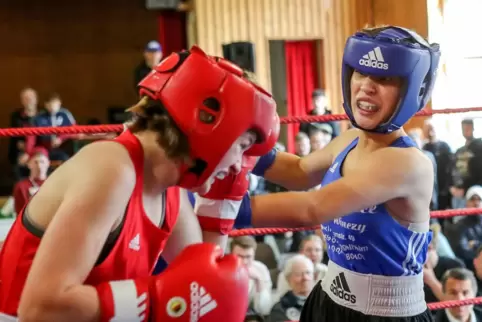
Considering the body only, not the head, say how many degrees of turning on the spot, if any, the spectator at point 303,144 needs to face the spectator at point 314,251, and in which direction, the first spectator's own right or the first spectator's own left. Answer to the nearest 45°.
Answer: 0° — they already face them

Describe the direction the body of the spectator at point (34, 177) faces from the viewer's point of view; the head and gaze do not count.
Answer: toward the camera

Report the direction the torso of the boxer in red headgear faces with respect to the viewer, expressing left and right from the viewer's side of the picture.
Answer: facing to the right of the viewer

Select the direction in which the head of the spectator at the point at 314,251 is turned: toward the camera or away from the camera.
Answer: toward the camera

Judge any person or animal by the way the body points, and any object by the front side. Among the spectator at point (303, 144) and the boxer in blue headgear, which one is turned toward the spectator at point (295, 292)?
the spectator at point (303, 144)

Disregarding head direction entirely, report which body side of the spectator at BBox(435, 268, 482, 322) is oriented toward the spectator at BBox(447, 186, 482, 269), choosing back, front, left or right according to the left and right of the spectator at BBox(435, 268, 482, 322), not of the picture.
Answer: back

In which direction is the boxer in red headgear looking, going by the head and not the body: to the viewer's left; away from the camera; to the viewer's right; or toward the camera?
to the viewer's right

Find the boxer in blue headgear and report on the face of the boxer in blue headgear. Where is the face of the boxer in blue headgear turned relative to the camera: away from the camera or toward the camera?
toward the camera

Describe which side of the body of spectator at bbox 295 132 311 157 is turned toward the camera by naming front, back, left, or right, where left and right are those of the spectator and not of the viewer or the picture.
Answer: front

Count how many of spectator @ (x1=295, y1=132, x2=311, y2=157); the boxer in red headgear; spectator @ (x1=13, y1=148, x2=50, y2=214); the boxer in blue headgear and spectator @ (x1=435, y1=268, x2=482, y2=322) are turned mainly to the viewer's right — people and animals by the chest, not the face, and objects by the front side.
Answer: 1

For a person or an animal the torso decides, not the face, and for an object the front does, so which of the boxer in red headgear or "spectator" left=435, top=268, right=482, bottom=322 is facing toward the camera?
the spectator

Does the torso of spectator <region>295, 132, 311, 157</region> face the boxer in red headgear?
yes

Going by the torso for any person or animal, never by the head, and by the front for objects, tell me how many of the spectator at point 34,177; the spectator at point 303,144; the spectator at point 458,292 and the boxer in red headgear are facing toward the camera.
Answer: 3

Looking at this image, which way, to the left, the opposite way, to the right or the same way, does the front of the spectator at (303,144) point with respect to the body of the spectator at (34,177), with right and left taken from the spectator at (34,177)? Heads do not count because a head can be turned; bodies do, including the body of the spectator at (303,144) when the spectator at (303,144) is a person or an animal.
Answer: the same way

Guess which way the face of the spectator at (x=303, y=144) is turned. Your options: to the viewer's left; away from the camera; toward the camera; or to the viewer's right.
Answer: toward the camera

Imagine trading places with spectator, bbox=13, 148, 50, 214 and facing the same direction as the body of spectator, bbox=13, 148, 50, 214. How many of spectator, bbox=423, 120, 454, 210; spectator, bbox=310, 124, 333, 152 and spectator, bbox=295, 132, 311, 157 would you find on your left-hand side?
3

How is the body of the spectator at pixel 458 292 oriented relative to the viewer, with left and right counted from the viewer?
facing the viewer
